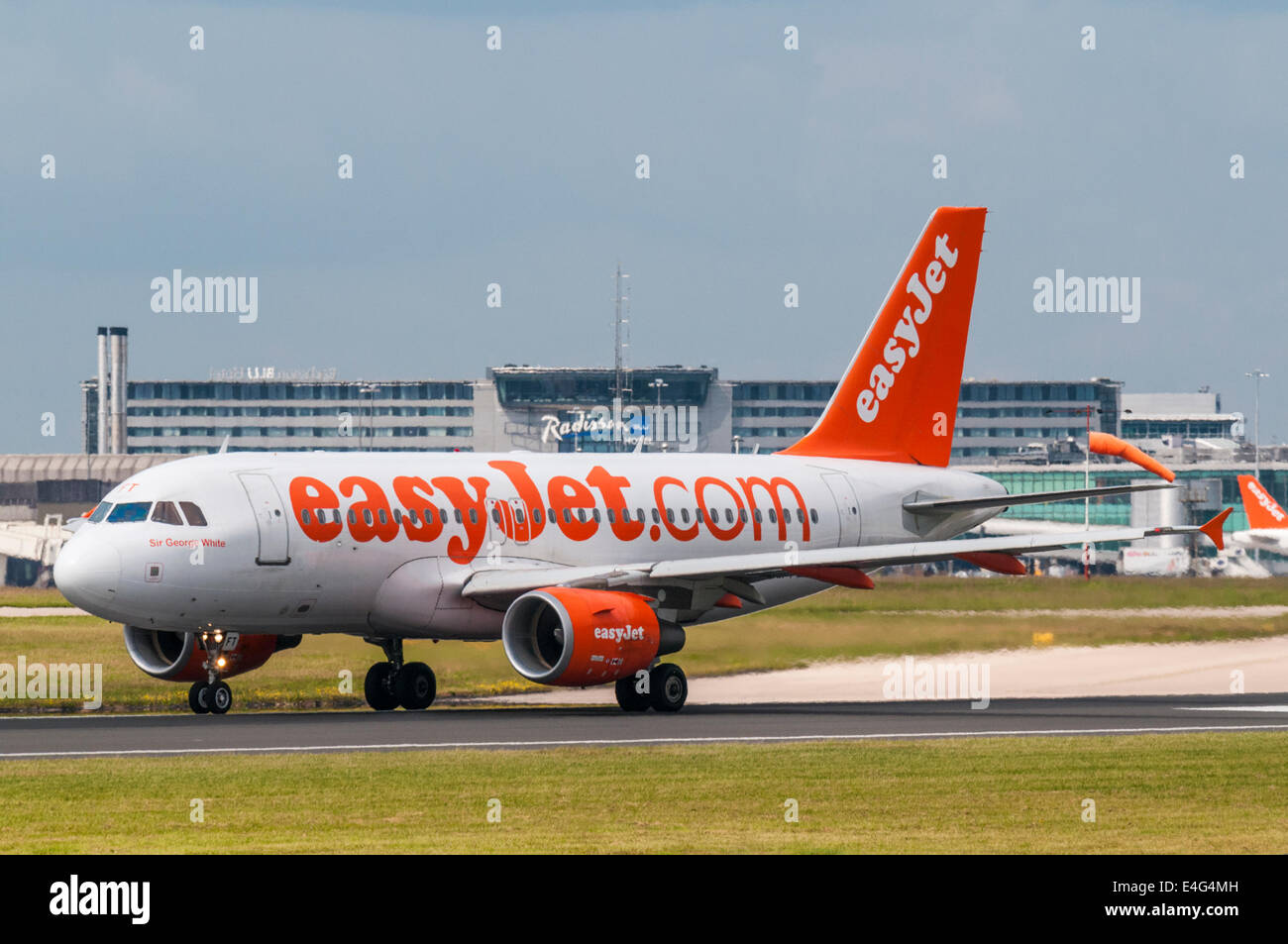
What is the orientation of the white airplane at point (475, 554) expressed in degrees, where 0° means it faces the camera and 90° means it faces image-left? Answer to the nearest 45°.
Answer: approximately 45°
